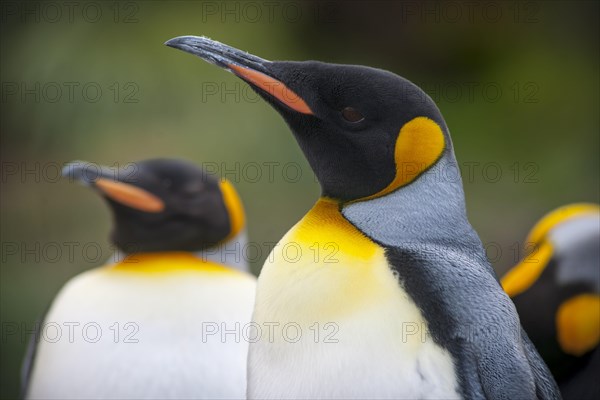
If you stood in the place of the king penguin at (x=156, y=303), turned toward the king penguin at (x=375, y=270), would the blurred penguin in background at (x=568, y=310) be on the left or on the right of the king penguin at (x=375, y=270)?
left

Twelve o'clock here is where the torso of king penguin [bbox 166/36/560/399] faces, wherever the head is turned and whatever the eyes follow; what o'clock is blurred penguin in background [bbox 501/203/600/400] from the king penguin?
The blurred penguin in background is roughly at 6 o'clock from the king penguin.

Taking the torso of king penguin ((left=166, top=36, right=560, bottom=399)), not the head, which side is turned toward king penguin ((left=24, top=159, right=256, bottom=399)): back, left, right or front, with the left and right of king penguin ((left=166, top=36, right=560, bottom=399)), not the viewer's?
right

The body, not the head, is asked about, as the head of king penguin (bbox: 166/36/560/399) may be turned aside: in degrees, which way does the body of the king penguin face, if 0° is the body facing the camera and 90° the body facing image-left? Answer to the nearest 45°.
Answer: approximately 45°
